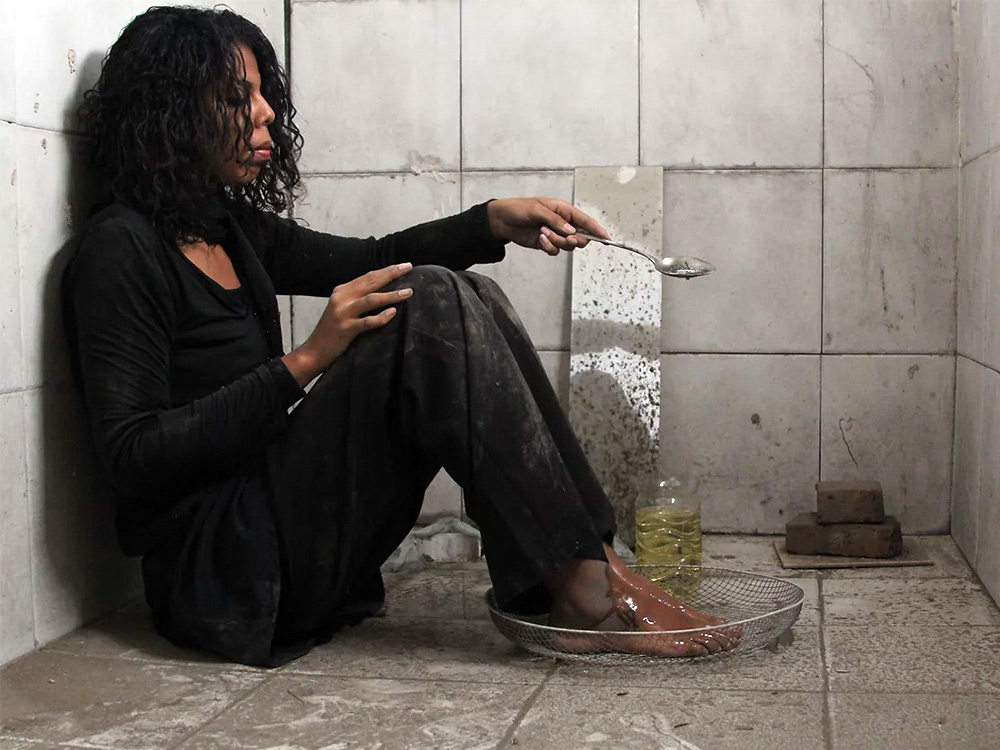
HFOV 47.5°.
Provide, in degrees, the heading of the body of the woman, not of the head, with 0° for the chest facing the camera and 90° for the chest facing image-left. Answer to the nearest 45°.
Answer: approximately 270°

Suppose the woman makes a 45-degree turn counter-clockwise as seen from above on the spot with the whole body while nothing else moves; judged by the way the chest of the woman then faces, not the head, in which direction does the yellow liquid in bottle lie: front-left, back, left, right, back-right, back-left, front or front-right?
front

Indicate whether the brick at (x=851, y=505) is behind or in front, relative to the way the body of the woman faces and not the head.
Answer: in front

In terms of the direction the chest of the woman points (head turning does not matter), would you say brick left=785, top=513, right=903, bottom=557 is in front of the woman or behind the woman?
in front

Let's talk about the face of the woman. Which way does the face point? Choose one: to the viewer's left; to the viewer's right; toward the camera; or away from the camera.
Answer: to the viewer's right
